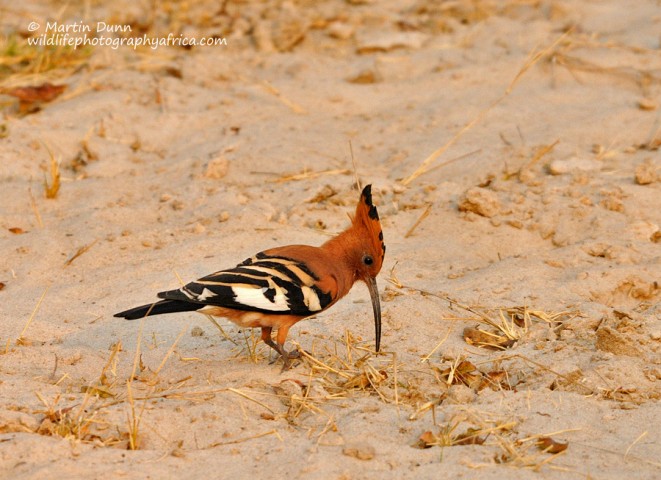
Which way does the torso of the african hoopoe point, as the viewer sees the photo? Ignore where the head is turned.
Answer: to the viewer's right

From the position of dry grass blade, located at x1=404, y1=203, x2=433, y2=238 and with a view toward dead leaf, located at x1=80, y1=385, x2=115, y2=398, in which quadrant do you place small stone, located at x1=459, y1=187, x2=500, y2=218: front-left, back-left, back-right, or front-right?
back-left

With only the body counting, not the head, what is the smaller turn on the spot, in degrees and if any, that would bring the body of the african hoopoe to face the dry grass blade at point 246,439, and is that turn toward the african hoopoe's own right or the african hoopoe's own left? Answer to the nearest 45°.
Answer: approximately 90° to the african hoopoe's own right

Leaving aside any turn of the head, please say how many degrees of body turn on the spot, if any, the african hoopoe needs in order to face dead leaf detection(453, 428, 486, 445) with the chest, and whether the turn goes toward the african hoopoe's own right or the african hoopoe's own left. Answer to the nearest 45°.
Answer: approximately 45° to the african hoopoe's own right

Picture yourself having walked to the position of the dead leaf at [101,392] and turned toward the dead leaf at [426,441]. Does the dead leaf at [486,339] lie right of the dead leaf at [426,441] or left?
left

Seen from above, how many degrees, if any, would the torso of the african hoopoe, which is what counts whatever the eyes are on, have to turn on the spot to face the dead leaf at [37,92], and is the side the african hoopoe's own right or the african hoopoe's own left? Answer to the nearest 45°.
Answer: approximately 135° to the african hoopoe's own left

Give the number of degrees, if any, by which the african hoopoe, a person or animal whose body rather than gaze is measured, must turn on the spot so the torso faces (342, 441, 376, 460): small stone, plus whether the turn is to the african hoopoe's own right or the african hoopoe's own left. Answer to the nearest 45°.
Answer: approximately 90° to the african hoopoe's own right

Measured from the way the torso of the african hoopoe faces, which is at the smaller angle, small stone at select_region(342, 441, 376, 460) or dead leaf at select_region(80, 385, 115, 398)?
the small stone

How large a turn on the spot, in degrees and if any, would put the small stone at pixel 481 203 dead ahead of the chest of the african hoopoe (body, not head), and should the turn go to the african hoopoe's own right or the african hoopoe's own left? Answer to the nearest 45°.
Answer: approximately 45° to the african hoopoe's own left

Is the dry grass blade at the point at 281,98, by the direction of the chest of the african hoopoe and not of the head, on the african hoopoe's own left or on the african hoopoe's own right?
on the african hoopoe's own left

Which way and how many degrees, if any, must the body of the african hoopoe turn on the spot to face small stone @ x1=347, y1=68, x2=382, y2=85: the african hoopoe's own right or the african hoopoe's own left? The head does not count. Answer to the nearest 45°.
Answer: approximately 90° to the african hoopoe's own left

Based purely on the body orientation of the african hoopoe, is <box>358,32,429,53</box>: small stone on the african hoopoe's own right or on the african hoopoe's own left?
on the african hoopoe's own left
